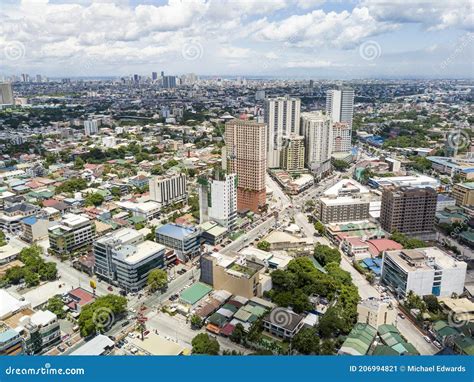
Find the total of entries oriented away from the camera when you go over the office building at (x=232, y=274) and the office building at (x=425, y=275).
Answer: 0

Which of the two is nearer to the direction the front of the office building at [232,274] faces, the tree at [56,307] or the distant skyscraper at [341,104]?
the tree

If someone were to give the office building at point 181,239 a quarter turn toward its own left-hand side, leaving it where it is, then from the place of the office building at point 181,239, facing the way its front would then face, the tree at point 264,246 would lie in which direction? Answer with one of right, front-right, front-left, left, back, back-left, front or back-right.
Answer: front-right

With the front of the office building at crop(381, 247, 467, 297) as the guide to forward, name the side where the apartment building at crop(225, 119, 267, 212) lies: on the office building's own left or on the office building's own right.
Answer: on the office building's own right

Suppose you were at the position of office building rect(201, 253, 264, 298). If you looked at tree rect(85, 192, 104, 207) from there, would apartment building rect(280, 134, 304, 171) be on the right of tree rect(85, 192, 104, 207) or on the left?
right

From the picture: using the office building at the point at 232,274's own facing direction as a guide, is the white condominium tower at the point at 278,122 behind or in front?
behind

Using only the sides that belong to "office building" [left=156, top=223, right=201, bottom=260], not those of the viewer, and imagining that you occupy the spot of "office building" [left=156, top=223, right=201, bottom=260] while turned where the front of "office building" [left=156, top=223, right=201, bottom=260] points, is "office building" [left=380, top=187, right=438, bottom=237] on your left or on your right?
on your left

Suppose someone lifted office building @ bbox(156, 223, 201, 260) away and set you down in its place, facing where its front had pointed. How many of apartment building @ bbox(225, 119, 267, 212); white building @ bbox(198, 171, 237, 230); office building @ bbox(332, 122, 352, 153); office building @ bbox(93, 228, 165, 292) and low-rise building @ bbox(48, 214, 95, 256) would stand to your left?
3

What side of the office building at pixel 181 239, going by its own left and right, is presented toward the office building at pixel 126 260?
right

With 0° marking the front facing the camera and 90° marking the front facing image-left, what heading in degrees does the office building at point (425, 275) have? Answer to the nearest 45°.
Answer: approximately 45°

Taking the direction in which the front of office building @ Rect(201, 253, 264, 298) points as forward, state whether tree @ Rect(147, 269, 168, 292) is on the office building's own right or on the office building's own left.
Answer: on the office building's own right

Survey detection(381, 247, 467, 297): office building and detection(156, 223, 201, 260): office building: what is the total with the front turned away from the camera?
0
